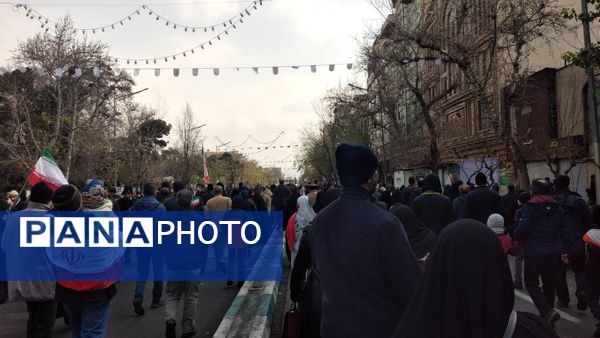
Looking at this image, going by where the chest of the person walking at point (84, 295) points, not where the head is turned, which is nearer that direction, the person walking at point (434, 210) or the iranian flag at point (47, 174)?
the iranian flag

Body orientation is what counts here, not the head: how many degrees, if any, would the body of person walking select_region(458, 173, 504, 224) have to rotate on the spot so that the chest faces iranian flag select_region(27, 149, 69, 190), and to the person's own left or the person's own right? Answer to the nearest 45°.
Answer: approximately 135° to the person's own left

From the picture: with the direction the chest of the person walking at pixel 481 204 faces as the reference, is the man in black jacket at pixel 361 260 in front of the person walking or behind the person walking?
behind

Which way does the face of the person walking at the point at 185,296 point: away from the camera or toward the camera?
away from the camera

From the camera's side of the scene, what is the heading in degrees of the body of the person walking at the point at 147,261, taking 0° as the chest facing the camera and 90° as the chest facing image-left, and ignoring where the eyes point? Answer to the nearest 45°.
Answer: approximately 180°

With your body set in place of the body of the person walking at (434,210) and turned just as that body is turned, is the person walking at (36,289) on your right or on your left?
on your left

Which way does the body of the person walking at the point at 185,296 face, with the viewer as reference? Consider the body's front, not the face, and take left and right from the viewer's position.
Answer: facing away from the viewer

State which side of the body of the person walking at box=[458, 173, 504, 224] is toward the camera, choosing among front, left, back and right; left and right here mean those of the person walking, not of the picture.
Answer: back

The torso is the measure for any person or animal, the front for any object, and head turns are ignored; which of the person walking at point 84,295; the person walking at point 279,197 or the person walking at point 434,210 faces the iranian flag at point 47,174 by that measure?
the person walking at point 84,295

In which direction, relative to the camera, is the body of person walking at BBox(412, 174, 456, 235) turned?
away from the camera

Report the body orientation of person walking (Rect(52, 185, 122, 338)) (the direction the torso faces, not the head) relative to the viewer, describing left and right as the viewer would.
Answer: facing away from the viewer

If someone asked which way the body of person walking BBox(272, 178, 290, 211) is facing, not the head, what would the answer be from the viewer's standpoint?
away from the camera
